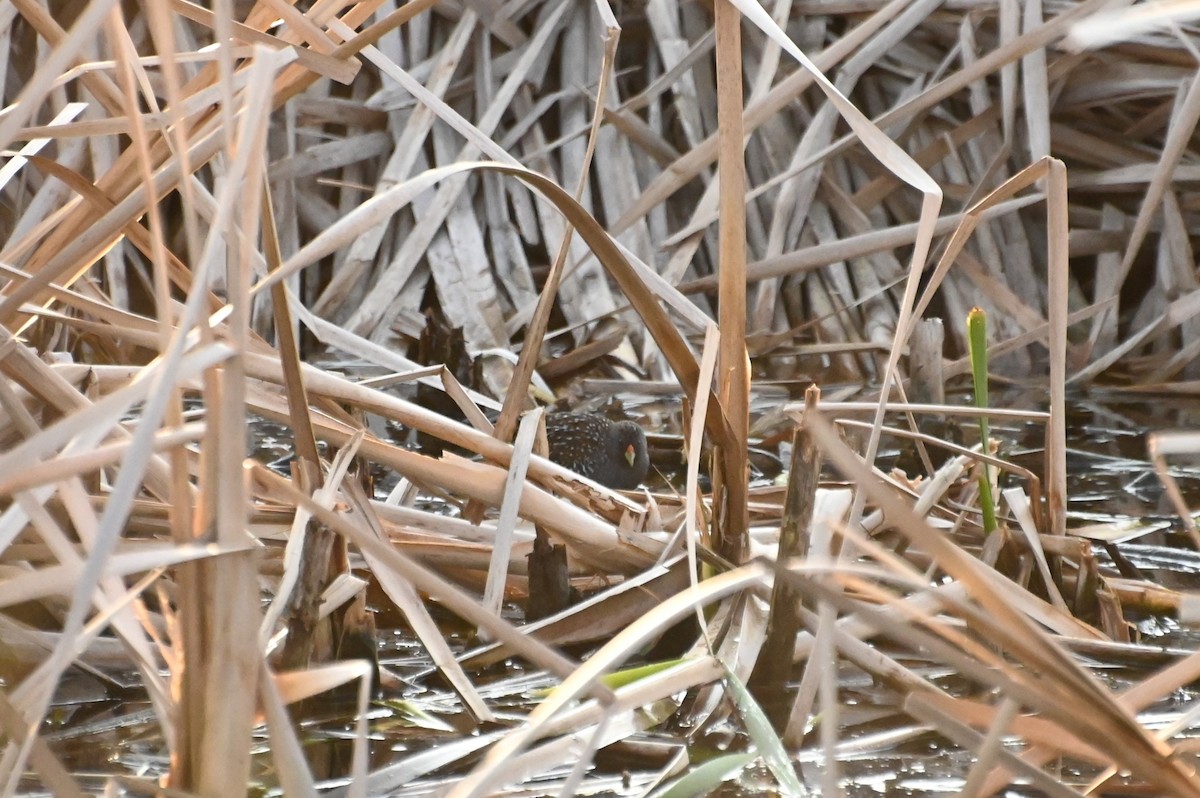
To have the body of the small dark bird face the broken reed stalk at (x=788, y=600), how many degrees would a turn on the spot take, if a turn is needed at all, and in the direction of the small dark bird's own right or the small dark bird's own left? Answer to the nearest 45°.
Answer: approximately 45° to the small dark bird's own right

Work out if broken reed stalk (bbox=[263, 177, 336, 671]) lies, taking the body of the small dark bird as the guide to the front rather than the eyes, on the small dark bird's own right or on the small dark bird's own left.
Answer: on the small dark bird's own right

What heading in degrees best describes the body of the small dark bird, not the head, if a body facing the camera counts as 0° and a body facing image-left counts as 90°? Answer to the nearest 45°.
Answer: approximately 315°
